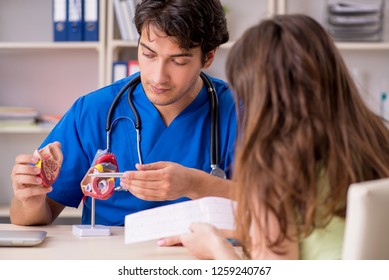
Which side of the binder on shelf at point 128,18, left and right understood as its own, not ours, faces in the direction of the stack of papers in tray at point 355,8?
left

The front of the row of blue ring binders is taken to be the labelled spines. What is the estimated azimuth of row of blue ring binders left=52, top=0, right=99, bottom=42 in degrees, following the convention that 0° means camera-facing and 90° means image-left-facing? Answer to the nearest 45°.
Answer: approximately 0°

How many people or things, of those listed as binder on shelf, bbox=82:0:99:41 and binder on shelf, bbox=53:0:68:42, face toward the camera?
2

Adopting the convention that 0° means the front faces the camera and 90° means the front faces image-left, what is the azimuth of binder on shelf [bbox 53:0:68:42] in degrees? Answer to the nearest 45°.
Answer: approximately 0°

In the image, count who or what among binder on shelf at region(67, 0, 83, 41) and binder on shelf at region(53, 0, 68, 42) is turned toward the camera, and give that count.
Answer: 2
